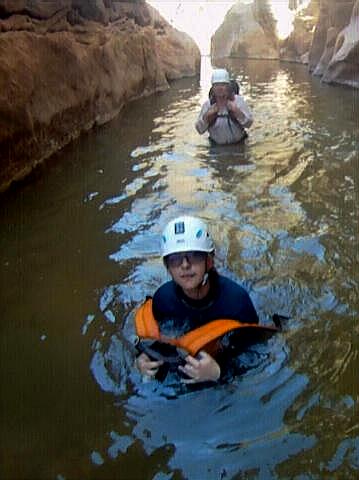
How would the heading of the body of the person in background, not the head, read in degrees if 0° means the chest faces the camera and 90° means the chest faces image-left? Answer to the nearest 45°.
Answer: approximately 0°

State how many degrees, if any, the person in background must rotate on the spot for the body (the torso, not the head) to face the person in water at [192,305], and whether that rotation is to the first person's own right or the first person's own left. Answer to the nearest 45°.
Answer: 0° — they already face them
